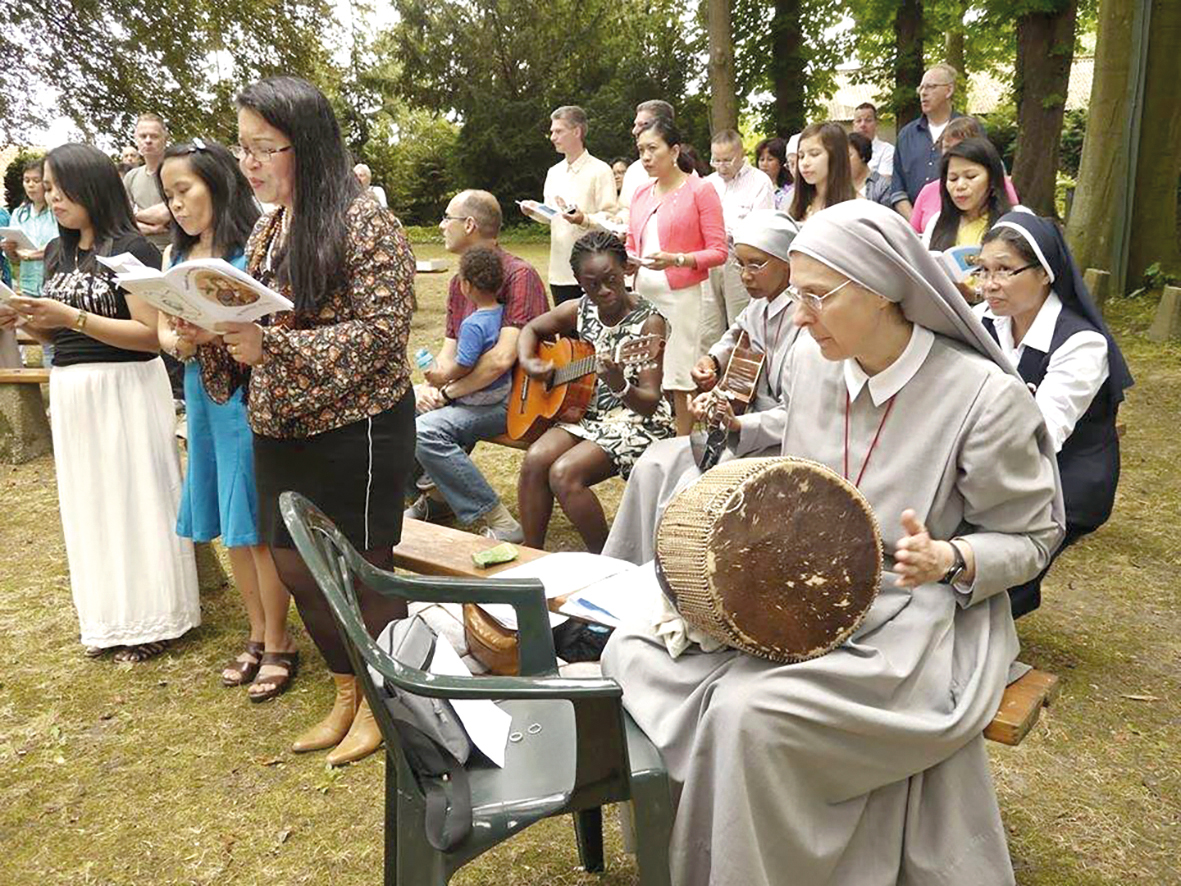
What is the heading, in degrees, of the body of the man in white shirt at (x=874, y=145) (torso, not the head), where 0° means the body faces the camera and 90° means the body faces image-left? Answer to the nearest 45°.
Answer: approximately 45°

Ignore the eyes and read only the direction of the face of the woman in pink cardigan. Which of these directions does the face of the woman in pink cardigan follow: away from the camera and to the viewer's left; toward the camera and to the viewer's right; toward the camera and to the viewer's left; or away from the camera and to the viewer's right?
toward the camera and to the viewer's left

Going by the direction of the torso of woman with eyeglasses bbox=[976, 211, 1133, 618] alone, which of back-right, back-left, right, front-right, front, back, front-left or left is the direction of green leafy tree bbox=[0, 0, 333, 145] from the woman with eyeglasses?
right

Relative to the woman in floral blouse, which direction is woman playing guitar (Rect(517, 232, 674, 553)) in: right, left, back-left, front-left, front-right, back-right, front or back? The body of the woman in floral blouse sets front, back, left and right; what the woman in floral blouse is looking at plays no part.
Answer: back

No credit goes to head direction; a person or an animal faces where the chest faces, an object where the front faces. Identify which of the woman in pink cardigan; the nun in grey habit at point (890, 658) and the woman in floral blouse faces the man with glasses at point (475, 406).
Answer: the woman in pink cardigan

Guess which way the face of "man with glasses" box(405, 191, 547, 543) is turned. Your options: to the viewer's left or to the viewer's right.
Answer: to the viewer's left

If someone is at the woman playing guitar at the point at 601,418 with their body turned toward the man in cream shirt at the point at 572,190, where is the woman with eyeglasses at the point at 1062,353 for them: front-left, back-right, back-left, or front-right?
back-right

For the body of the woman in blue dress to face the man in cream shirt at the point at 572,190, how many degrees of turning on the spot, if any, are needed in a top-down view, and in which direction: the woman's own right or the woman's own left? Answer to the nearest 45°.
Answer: approximately 180°

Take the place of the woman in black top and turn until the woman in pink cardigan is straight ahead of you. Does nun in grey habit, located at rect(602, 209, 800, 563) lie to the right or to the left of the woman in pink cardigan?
right
